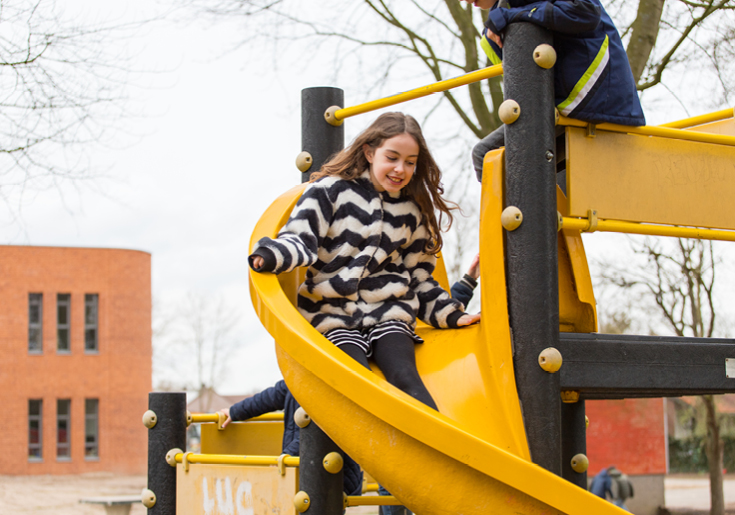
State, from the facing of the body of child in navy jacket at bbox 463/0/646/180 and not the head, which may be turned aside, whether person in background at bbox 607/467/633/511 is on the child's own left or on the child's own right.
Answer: on the child's own right
